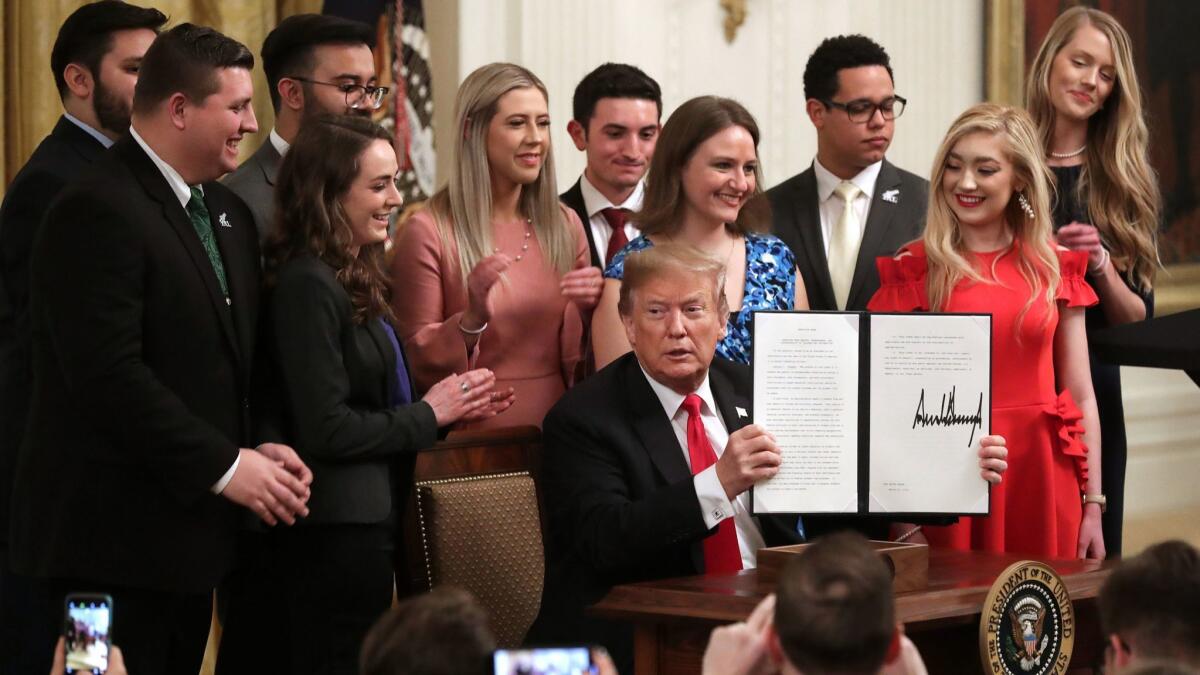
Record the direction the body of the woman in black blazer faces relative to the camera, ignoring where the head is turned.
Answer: to the viewer's right

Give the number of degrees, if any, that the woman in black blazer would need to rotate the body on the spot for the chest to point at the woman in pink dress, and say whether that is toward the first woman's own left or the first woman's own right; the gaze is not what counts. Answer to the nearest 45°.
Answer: approximately 45° to the first woman's own left

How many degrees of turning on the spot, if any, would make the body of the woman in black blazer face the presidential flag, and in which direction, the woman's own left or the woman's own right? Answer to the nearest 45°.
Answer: approximately 90° to the woman's own left

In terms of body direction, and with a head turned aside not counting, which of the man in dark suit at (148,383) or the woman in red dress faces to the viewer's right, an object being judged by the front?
the man in dark suit

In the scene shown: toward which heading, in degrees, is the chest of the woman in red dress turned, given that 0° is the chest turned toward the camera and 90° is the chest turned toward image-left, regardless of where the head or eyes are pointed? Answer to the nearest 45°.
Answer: approximately 0°

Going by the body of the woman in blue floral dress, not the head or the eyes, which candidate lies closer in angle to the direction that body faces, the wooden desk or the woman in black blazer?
the wooden desk

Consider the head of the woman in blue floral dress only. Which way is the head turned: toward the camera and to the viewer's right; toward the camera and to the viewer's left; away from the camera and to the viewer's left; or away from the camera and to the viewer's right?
toward the camera and to the viewer's right
